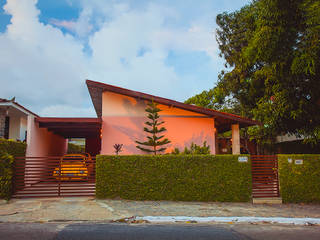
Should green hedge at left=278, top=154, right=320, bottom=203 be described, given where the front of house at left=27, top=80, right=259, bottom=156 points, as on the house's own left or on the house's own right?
on the house's own left

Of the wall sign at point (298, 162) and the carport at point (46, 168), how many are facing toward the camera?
2

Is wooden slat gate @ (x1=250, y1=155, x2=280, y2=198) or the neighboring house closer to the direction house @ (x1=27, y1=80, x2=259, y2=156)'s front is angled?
the wooden slat gate

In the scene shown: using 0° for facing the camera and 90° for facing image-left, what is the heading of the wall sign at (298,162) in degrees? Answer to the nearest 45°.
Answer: approximately 0°

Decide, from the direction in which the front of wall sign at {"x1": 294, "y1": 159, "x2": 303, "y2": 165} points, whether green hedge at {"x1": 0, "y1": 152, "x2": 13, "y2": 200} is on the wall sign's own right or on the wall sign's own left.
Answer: on the wall sign's own right

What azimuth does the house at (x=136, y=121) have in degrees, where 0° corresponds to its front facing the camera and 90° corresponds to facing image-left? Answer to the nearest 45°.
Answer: approximately 0°

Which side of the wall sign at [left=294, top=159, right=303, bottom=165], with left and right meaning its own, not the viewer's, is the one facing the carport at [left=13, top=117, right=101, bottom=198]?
right

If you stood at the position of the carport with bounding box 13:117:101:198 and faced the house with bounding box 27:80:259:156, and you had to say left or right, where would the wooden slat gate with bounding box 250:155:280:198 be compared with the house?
right
